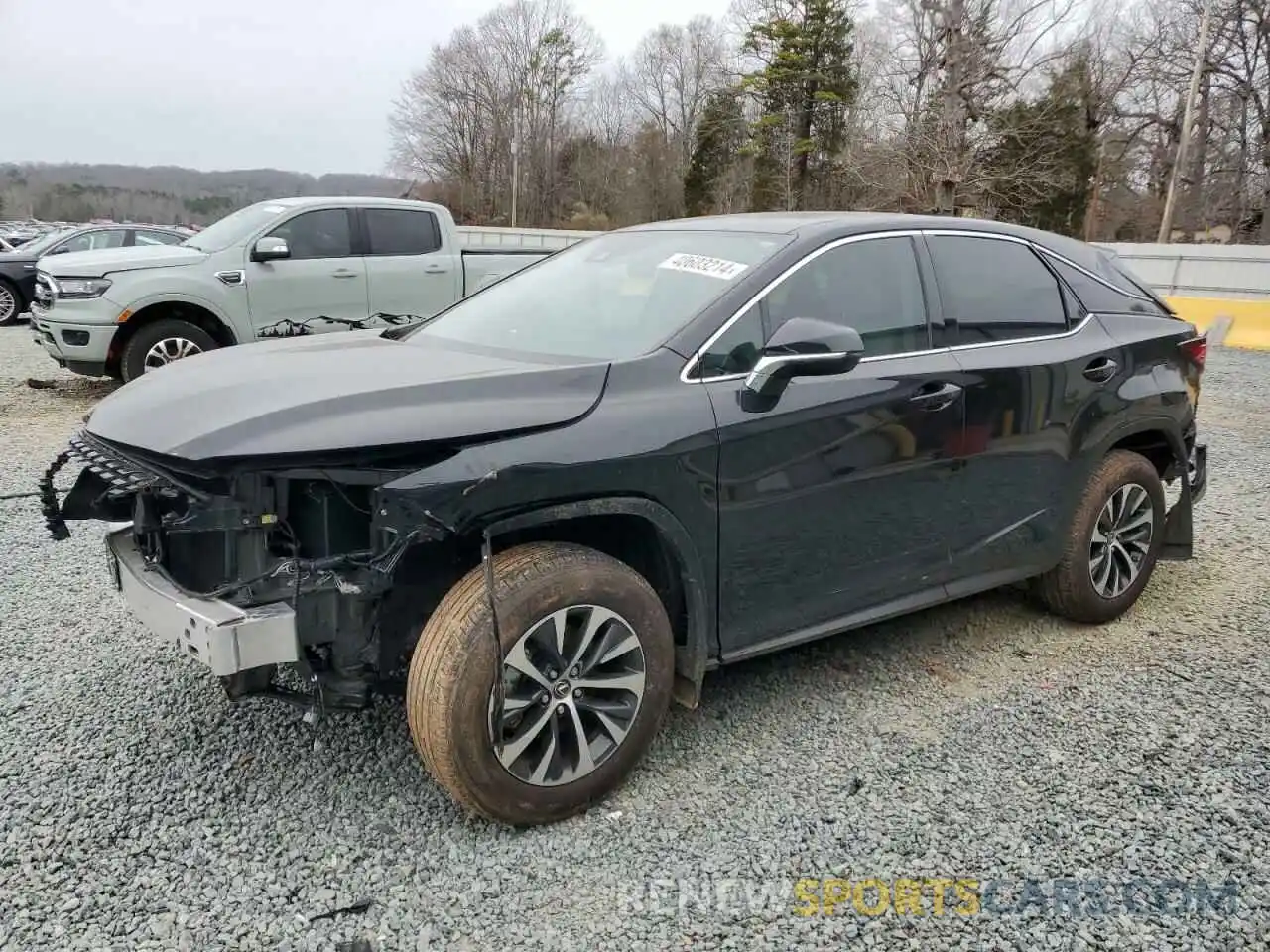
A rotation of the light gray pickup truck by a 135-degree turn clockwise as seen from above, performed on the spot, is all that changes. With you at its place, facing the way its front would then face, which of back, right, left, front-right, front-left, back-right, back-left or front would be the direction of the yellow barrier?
right

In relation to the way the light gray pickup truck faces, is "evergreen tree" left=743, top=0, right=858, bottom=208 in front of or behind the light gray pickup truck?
behind

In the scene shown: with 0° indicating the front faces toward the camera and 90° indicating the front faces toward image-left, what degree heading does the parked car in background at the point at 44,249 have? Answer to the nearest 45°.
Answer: approximately 90°

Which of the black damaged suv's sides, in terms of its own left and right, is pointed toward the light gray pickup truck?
right

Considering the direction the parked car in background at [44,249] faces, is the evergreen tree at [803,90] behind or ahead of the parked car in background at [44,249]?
behind

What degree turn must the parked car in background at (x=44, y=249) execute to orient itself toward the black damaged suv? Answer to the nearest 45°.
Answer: approximately 90° to its left

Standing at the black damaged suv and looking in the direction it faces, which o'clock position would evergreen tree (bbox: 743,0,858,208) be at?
The evergreen tree is roughly at 5 o'clock from the black damaged suv.
